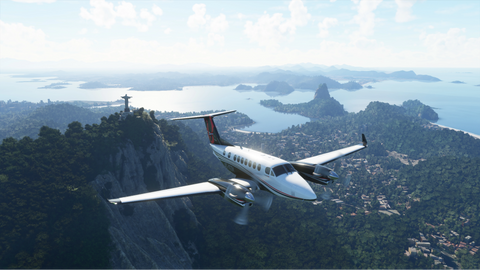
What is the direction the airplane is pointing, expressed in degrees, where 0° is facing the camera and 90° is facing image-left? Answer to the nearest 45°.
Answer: approximately 315°
